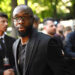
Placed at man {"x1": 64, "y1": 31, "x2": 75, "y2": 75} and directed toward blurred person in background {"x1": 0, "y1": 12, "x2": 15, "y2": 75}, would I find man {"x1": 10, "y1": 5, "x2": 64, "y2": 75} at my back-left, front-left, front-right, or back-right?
front-left

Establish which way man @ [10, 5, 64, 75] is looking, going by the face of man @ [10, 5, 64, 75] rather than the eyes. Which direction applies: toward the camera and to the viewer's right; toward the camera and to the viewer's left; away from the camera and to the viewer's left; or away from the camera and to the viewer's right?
toward the camera and to the viewer's left

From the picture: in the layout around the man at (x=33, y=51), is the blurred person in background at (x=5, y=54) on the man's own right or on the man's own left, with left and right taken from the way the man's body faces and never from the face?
on the man's own right

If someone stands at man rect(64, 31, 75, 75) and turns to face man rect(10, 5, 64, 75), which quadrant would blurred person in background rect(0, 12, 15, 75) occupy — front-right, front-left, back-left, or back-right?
front-right

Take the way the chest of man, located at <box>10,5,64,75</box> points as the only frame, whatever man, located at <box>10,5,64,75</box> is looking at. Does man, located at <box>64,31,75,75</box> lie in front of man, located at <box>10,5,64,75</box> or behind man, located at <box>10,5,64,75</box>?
behind

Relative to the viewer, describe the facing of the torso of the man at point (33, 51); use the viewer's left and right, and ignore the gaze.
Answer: facing the viewer and to the left of the viewer
